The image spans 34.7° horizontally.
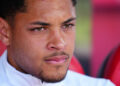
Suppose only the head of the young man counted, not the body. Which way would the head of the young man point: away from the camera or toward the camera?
toward the camera

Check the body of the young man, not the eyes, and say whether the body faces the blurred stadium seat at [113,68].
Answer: no

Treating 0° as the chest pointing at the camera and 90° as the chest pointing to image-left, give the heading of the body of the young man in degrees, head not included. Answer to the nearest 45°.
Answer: approximately 315°
